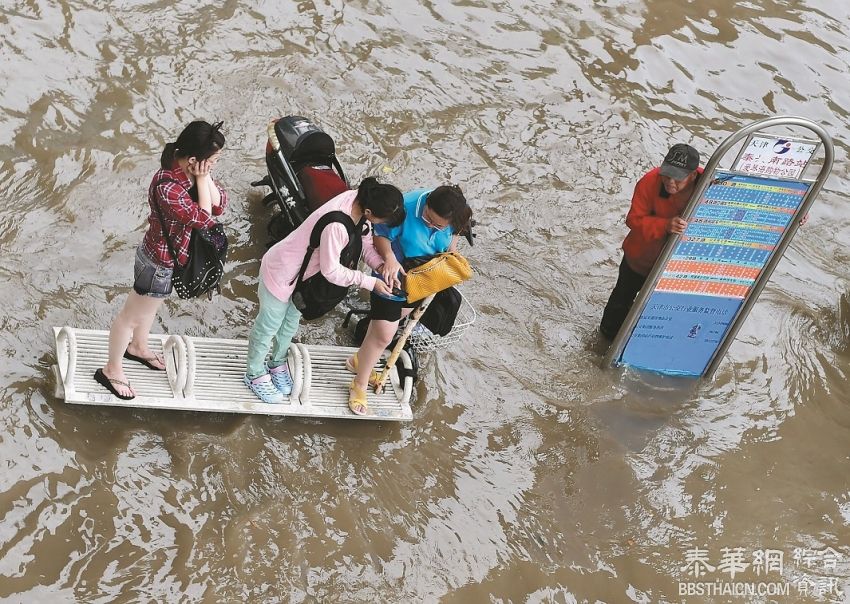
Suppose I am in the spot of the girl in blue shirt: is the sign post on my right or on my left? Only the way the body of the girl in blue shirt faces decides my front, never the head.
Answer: on my left

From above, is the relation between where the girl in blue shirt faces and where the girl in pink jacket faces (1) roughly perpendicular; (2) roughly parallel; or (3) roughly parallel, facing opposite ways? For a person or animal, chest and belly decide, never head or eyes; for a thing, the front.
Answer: roughly perpendicular

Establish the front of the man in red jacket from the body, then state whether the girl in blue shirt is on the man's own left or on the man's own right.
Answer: on the man's own right

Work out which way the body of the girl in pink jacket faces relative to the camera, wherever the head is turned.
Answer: to the viewer's right

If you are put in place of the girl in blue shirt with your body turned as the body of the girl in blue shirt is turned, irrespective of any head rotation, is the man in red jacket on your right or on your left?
on your left

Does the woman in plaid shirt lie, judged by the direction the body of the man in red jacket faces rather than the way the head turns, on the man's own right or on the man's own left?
on the man's own right

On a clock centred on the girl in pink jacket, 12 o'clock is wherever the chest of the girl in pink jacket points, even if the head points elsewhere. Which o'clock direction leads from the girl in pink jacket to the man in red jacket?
The man in red jacket is roughly at 11 o'clock from the girl in pink jacket.
